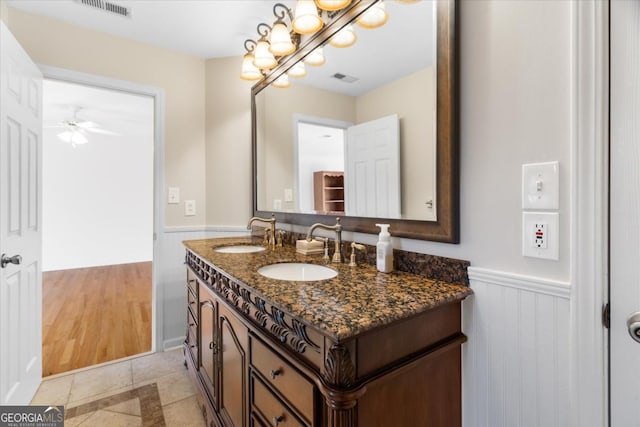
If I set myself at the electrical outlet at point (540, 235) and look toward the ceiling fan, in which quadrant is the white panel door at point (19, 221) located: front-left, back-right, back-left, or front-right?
front-left

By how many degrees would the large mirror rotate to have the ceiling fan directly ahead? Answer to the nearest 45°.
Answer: approximately 90° to its right

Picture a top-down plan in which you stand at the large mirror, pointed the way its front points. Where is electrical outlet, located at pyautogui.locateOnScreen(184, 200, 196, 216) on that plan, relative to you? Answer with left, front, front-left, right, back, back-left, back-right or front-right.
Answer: right

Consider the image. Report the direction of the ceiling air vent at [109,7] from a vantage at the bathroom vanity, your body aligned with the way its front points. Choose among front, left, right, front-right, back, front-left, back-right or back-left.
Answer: right

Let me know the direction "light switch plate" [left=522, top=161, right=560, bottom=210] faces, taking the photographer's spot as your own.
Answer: facing the viewer and to the left of the viewer

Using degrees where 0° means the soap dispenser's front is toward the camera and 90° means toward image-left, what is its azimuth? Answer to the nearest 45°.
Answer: approximately 45°

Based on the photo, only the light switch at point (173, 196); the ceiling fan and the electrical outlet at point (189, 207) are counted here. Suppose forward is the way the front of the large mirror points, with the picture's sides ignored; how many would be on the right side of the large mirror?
3

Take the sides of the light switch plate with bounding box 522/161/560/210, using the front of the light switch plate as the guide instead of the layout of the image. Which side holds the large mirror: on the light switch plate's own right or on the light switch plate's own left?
on the light switch plate's own right

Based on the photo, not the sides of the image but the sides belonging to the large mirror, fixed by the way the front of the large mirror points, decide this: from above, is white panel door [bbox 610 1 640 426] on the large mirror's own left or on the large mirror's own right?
on the large mirror's own left
